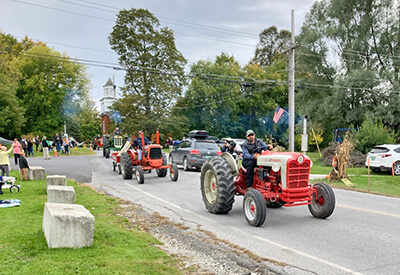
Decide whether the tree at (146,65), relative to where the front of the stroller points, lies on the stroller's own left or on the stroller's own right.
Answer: on the stroller's own left

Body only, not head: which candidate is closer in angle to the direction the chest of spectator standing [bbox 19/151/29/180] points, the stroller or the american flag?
the american flag

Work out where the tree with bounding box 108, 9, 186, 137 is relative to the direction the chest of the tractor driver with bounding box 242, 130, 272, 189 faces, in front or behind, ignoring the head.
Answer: behind

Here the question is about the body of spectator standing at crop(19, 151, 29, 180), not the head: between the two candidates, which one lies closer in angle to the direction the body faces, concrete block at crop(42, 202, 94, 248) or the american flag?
the american flag

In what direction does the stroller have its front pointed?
to the viewer's right

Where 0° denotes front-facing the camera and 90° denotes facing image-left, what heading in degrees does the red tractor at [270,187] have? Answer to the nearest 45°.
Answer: approximately 315°

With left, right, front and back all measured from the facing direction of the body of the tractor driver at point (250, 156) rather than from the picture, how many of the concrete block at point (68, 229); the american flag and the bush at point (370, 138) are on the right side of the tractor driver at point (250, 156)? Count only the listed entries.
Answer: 1

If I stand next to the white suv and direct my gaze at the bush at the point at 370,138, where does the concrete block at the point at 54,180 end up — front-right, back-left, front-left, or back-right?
back-left

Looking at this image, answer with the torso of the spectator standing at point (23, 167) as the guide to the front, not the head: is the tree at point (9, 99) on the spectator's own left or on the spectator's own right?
on the spectator's own left

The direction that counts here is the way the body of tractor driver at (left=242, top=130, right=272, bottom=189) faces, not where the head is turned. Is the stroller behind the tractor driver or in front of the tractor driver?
behind

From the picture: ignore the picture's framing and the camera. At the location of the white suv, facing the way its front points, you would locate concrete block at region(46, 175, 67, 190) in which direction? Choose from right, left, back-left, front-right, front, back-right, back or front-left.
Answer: back

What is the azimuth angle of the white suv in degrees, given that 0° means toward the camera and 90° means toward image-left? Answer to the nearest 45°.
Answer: approximately 225°
